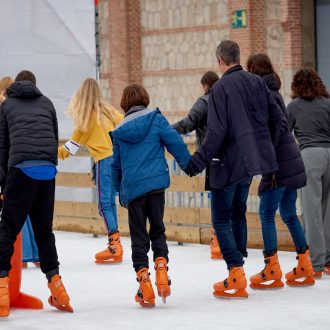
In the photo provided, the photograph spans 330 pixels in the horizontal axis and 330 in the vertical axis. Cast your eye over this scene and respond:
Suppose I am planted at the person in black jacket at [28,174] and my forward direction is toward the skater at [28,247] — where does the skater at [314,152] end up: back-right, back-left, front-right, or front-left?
front-right

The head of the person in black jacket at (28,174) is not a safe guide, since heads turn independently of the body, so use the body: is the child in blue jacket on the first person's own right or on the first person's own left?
on the first person's own right

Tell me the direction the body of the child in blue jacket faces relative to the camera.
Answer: away from the camera

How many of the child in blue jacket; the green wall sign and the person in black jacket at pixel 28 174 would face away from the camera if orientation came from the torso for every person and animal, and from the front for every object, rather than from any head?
2

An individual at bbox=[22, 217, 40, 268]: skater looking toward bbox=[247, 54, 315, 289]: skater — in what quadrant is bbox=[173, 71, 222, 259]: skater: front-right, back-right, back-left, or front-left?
front-left

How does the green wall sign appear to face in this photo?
toward the camera

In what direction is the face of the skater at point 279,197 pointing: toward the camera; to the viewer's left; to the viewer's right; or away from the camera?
away from the camera

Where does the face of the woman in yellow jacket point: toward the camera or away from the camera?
away from the camera

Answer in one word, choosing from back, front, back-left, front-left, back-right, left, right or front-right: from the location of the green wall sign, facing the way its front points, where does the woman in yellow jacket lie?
front

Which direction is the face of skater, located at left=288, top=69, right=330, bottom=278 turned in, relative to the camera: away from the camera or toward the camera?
away from the camera

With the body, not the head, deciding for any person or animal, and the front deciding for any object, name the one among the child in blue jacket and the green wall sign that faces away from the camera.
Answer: the child in blue jacket

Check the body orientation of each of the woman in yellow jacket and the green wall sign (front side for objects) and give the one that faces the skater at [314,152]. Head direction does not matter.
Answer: the green wall sign

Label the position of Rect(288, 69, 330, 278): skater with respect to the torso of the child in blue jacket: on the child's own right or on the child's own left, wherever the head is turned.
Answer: on the child's own right

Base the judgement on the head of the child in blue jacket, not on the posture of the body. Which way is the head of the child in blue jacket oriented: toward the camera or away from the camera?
away from the camera

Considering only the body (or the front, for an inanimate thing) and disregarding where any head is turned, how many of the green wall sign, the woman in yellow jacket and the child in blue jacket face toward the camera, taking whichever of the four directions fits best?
1

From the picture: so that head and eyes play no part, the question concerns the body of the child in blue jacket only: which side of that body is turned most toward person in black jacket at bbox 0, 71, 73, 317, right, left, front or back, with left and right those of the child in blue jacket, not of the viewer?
left

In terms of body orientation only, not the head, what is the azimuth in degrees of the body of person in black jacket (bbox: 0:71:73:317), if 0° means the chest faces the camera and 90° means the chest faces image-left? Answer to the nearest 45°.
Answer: approximately 180°

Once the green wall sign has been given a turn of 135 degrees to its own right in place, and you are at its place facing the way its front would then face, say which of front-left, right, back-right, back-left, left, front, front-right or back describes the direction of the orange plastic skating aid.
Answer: back-left
